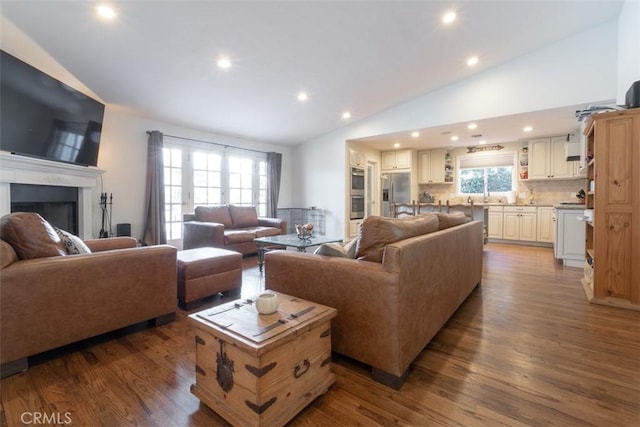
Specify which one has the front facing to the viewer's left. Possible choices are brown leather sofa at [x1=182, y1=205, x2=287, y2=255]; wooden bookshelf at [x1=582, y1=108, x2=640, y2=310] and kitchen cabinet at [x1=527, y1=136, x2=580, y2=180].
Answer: wooden bookshelf at [x1=582, y1=108, x2=640, y2=310]

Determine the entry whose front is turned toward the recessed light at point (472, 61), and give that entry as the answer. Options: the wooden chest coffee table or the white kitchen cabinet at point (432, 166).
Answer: the white kitchen cabinet

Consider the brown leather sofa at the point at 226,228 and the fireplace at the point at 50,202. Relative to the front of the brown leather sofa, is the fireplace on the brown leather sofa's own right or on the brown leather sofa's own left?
on the brown leather sofa's own right

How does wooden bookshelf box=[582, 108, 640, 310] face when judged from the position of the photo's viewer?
facing to the left of the viewer

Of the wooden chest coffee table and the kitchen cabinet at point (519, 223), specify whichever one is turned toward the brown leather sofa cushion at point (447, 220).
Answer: the kitchen cabinet

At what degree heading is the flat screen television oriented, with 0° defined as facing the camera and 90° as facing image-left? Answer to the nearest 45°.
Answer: approximately 315°

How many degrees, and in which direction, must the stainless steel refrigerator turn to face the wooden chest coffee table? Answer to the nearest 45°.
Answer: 0° — it already faces it

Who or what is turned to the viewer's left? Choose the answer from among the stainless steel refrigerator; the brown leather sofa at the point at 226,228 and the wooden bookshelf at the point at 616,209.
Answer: the wooden bookshelf

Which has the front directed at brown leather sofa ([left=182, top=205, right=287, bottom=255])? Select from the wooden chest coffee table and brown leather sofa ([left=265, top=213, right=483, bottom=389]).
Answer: brown leather sofa ([left=265, top=213, right=483, bottom=389])
